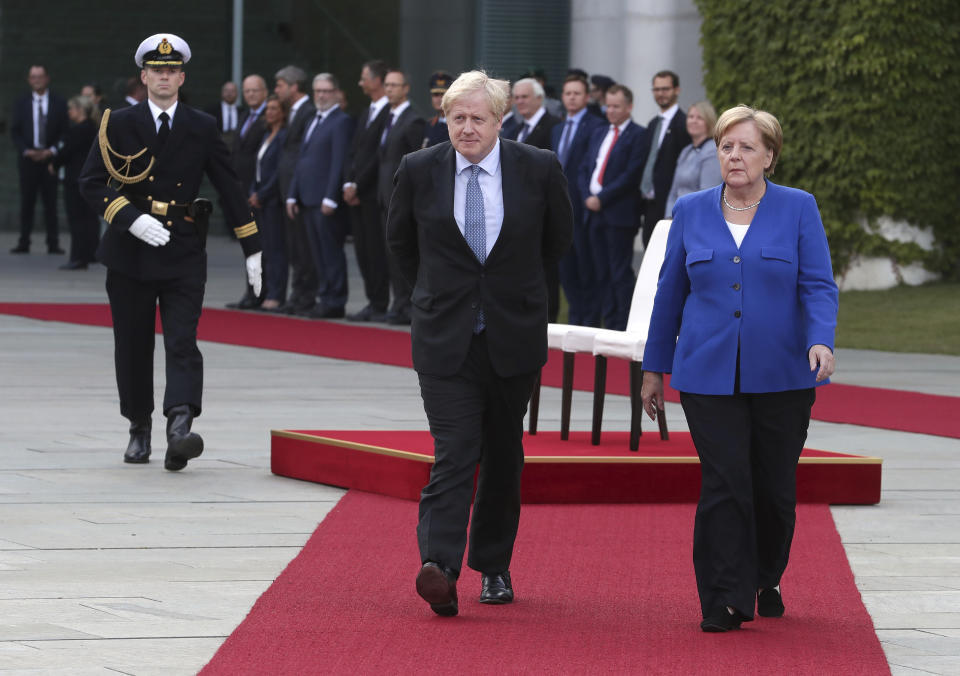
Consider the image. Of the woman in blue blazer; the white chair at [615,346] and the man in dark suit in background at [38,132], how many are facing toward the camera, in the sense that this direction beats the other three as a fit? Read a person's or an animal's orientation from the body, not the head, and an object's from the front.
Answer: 2

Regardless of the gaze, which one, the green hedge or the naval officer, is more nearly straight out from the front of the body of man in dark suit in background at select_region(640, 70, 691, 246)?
the naval officer

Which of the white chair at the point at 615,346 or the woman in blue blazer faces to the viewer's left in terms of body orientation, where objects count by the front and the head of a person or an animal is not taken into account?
the white chair

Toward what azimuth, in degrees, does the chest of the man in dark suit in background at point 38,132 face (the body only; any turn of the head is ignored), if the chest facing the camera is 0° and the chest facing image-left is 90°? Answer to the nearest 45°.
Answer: approximately 0°

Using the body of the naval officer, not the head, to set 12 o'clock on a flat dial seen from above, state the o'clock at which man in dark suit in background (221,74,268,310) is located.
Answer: The man in dark suit in background is roughly at 6 o'clock from the naval officer.

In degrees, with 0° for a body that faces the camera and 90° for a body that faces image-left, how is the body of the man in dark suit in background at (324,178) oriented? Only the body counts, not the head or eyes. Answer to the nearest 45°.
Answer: approximately 45°

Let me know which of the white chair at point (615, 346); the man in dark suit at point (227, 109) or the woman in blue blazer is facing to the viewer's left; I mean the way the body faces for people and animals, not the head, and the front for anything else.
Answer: the white chair
